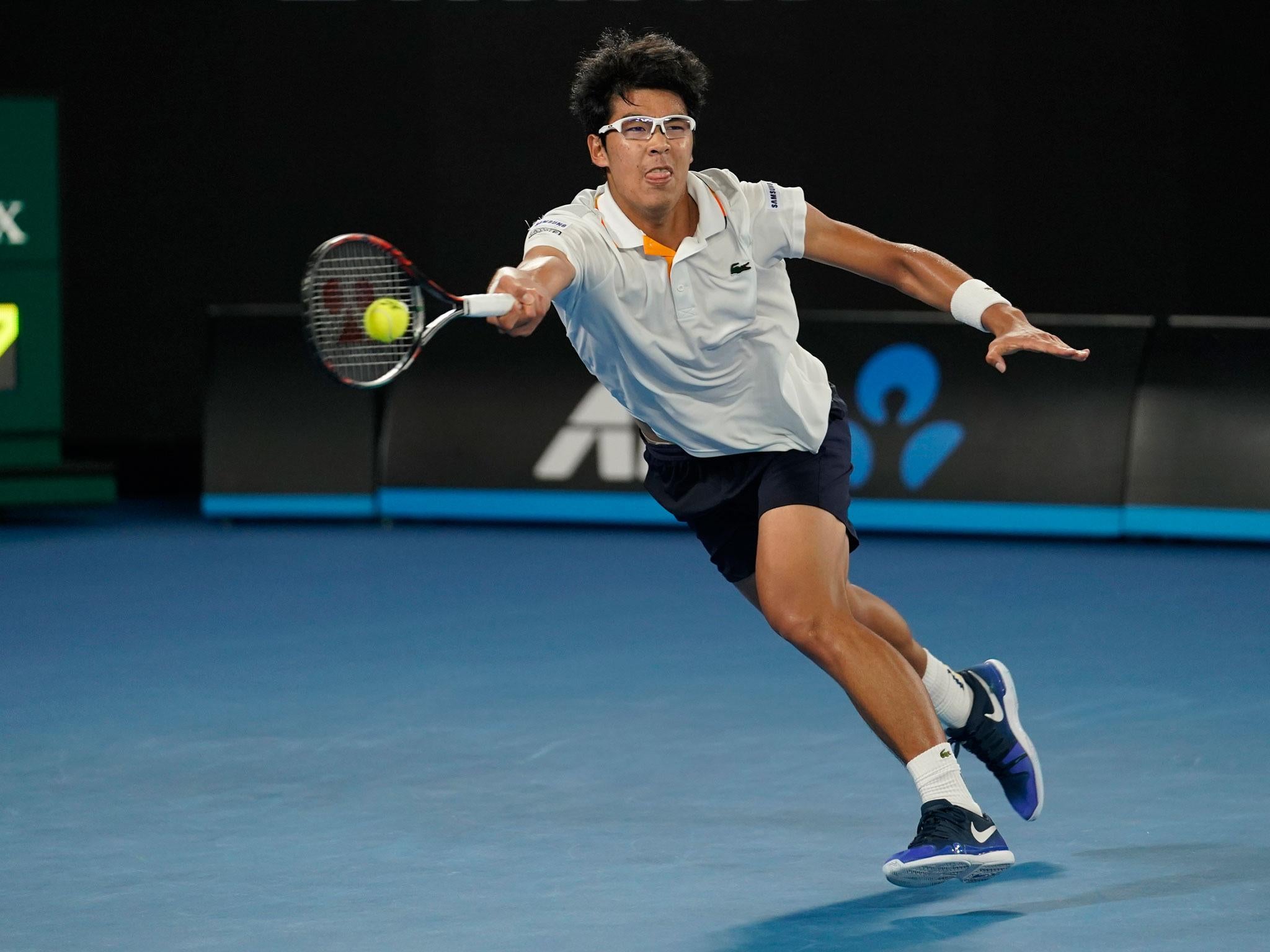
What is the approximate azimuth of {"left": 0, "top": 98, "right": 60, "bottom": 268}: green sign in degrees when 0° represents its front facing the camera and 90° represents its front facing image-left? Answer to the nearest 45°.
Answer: approximately 0°

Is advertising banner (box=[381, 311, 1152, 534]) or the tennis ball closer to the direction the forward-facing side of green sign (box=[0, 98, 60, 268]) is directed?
the tennis ball

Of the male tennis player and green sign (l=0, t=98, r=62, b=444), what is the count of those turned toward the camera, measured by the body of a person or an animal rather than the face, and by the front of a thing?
2

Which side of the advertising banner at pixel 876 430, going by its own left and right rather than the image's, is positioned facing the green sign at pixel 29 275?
right

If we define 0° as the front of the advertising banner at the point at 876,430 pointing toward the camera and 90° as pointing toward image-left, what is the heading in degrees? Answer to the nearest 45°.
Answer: approximately 0°

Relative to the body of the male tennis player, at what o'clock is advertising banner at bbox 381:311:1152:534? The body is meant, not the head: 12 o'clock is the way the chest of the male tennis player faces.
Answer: The advertising banner is roughly at 6 o'clock from the male tennis player.

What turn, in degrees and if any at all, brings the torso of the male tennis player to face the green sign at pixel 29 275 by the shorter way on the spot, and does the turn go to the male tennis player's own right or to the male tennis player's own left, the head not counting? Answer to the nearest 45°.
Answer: approximately 135° to the male tennis player's own right
